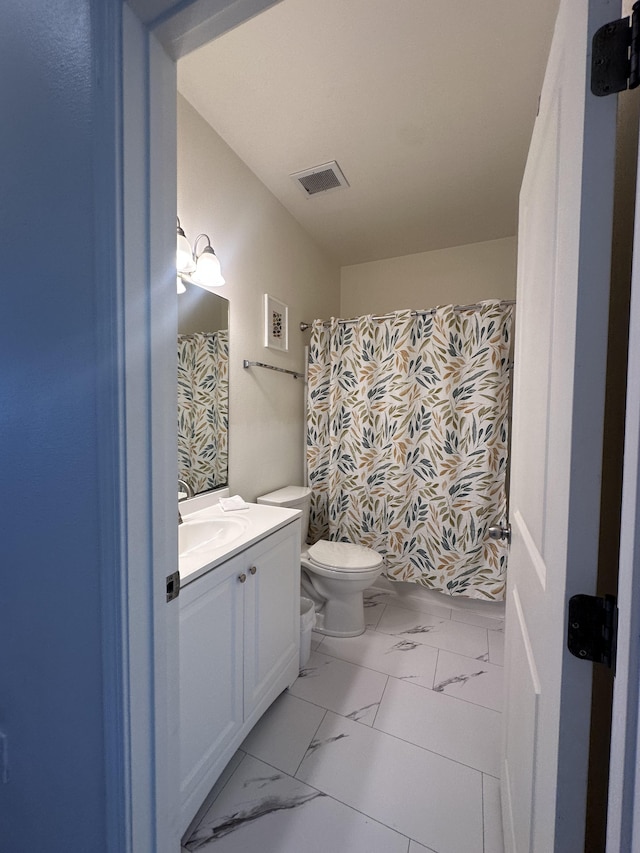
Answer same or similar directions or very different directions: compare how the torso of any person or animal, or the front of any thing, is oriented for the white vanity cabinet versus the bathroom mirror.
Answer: same or similar directions

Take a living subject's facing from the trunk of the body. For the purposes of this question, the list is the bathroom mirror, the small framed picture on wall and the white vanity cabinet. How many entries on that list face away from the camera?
0

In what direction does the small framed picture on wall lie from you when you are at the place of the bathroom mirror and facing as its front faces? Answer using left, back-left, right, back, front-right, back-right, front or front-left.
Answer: left

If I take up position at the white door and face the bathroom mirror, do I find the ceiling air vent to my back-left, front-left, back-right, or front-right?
front-right

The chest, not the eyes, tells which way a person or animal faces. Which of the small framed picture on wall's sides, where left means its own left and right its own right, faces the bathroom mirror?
right

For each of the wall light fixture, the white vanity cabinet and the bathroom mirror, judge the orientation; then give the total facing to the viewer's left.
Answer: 0

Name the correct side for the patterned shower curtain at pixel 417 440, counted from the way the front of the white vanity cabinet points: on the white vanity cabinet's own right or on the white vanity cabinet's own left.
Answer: on the white vanity cabinet's own left

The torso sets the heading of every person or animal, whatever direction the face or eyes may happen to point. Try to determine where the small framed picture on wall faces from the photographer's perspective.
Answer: facing the viewer and to the right of the viewer
